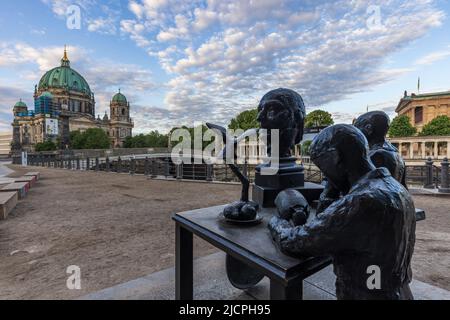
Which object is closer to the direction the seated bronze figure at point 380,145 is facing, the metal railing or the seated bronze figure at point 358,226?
the metal railing

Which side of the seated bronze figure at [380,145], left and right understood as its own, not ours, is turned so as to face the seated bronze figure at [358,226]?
left

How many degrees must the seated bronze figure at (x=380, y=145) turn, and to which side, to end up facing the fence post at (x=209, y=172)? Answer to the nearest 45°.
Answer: approximately 45° to its right

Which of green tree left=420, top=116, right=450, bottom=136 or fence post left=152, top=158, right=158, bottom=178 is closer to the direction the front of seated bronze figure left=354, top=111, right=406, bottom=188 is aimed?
the fence post

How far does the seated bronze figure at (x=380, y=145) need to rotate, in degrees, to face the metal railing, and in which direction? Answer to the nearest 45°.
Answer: approximately 45° to its right

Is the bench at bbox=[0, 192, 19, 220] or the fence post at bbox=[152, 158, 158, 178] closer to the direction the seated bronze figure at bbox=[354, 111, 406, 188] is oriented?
the bench

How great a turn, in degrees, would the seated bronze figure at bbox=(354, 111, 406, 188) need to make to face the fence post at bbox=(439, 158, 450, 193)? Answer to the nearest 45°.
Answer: approximately 90° to its right

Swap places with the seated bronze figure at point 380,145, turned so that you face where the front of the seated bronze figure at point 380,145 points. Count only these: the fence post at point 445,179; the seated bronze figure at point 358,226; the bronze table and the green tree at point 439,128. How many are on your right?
2

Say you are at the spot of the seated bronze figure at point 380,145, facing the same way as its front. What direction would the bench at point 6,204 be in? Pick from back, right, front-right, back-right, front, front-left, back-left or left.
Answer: front

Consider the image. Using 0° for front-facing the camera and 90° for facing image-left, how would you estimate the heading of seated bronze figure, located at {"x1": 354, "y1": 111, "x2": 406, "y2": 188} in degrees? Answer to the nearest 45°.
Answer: approximately 90°

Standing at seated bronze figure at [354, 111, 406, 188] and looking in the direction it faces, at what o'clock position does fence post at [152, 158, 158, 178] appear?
The fence post is roughly at 1 o'clock from the seated bronze figure.

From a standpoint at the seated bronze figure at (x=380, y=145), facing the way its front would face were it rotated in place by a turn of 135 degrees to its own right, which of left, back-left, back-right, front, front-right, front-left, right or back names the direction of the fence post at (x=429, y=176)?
front-left

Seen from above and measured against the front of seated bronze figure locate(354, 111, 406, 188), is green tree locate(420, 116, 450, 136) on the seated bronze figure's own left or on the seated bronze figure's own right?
on the seated bronze figure's own right

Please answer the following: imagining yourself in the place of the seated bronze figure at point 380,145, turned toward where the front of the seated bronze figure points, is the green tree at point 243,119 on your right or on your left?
on your right
